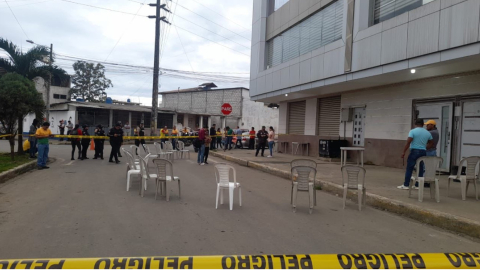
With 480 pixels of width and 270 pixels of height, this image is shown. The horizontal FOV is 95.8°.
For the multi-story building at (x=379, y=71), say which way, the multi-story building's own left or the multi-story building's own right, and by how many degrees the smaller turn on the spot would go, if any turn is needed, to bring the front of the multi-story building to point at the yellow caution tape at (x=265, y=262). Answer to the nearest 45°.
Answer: approximately 45° to the multi-story building's own left

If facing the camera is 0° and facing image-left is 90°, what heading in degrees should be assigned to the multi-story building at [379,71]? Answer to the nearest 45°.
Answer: approximately 45°

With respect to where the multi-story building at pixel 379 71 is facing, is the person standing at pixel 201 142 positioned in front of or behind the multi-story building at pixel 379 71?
in front

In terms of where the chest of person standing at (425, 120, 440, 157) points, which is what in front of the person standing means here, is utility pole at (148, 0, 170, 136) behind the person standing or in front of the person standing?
in front

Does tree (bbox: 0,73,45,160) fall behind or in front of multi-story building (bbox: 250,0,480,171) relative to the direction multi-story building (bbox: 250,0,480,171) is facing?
in front

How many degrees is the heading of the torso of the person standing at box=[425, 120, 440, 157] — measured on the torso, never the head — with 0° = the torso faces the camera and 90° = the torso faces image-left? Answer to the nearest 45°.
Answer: approximately 90°
